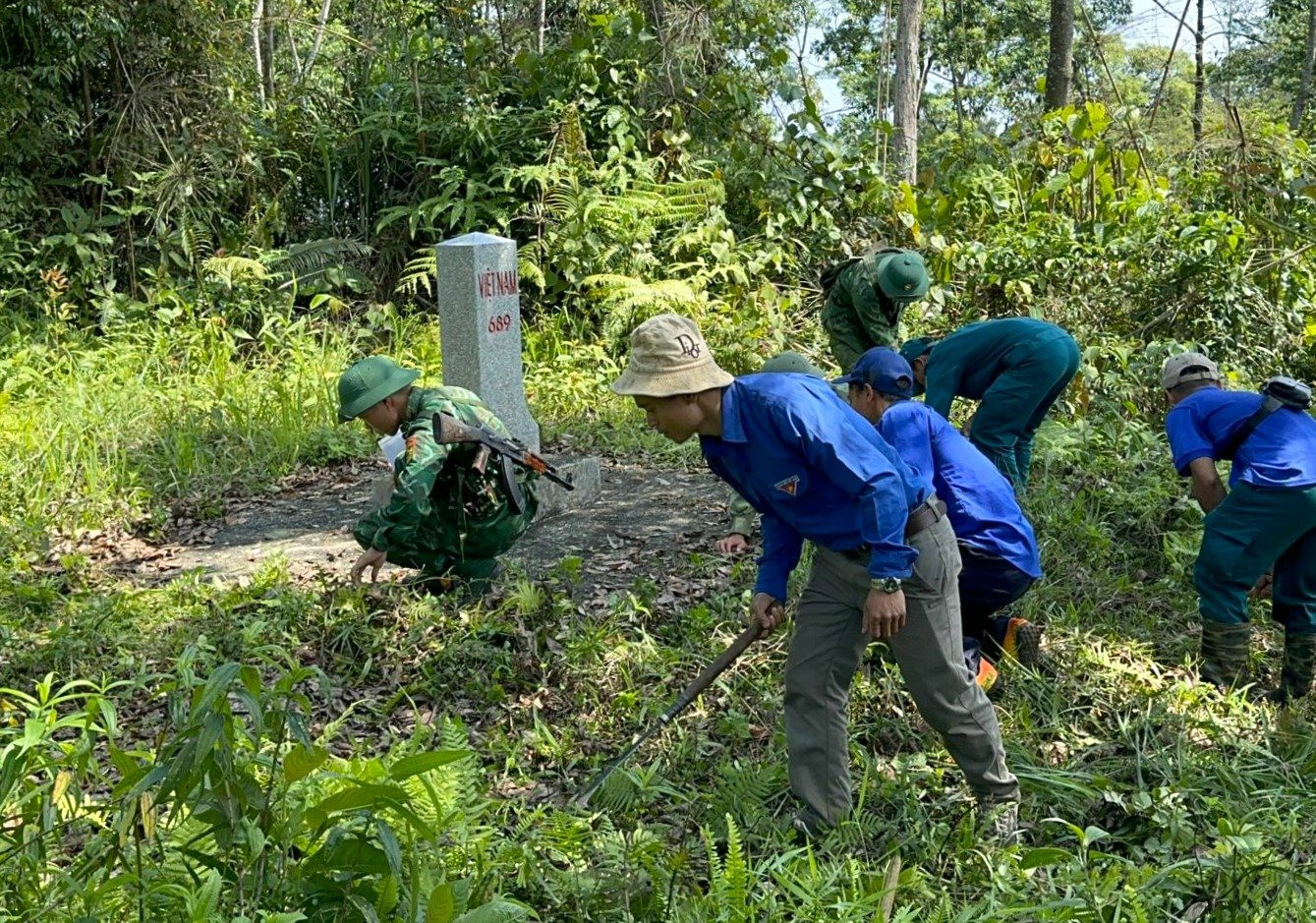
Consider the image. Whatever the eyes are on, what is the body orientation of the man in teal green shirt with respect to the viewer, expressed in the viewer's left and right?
facing to the left of the viewer

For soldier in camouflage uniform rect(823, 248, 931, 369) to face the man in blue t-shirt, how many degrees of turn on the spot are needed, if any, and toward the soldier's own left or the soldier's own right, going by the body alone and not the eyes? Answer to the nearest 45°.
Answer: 0° — they already face them

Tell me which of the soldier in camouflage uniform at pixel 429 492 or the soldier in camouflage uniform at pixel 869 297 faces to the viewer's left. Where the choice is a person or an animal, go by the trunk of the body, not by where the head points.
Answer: the soldier in camouflage uniform at pixel 429 492

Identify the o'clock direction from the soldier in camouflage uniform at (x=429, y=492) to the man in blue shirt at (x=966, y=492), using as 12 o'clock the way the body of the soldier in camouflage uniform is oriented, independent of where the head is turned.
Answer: The man in blue shirt is roughly at 7 o'clock from the soldier in camouflage uniform.

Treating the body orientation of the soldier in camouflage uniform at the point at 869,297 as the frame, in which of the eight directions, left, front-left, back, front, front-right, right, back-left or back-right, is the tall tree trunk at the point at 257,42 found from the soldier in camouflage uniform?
back

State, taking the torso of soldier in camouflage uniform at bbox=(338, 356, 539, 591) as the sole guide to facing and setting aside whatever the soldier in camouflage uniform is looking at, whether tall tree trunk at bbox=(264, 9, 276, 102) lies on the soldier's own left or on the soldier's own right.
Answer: on the soldier's own right

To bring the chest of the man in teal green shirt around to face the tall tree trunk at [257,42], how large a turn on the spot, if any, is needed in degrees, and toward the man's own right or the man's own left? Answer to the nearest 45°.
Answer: approximately 45° to the man's own right

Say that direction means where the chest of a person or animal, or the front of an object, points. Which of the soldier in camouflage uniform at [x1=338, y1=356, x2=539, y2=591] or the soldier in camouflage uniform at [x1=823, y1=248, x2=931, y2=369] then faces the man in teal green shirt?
the soldier in camouflage uniform at [x1=823, y1=248, x2=931, y2=369]

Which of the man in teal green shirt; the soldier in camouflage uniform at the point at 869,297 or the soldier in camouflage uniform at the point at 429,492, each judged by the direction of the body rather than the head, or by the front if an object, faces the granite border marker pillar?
the man in teal green shirt

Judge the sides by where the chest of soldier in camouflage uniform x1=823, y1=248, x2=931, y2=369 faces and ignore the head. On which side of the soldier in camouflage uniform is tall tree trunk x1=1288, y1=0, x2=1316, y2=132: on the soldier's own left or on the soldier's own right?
on the soldier's own left

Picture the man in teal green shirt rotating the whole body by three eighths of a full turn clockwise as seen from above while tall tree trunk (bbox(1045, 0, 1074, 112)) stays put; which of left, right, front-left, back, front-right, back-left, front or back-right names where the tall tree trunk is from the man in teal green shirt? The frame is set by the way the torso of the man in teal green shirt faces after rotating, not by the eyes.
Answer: front-left

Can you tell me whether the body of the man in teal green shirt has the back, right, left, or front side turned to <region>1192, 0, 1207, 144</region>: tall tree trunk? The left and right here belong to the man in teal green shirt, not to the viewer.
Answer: right

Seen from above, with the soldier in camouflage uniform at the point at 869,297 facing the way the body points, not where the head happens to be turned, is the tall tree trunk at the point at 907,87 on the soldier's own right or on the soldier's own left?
on the soldier's own left

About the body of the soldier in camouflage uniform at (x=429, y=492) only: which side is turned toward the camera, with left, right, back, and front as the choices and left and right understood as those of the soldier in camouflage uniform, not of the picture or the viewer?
left

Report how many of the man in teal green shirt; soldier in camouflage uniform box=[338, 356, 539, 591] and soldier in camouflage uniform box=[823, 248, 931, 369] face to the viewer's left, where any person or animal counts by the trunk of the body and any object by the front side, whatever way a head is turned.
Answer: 2

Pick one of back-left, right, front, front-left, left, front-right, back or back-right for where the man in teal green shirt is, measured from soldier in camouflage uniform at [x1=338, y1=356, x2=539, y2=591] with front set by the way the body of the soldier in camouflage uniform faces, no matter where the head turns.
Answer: back

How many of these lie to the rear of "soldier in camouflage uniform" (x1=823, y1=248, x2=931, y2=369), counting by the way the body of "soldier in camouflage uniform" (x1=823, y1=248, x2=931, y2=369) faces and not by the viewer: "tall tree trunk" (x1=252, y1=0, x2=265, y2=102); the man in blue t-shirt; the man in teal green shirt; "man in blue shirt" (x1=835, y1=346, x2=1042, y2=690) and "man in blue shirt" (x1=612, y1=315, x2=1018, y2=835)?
1

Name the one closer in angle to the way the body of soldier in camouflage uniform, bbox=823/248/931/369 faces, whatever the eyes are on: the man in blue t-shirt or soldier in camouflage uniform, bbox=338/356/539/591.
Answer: the man in blue t-shirt
